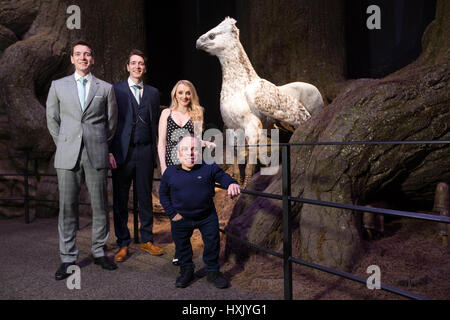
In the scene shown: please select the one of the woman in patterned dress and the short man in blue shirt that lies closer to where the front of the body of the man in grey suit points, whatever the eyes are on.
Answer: the short man in blue shirt

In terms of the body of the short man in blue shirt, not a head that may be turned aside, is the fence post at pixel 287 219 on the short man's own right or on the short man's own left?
on the short man's own left

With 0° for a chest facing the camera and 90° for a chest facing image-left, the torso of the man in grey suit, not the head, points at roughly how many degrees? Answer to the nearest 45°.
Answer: approximately 0°

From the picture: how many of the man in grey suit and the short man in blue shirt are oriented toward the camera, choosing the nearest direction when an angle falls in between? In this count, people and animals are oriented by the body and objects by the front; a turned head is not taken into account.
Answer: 2

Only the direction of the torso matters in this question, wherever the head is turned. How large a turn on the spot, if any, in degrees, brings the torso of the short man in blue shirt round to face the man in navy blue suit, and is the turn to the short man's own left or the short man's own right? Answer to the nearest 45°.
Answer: approximately 135° to the short man's own right

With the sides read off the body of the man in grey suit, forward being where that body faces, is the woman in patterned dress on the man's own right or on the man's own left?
on the man's own left

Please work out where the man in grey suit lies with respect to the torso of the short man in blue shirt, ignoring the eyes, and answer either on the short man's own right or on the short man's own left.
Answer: on the short man's own right

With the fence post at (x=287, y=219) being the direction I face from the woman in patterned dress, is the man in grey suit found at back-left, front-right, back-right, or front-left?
back-right
